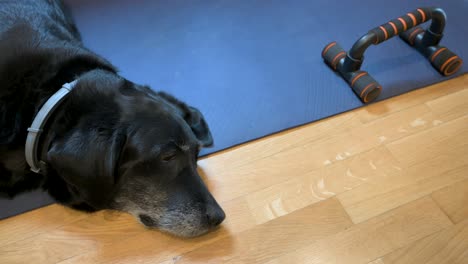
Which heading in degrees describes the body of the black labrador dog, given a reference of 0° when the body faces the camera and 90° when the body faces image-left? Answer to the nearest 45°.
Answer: approximately 315°

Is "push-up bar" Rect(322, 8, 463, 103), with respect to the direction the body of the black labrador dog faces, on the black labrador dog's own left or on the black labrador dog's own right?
on the black labrador dog's own left
